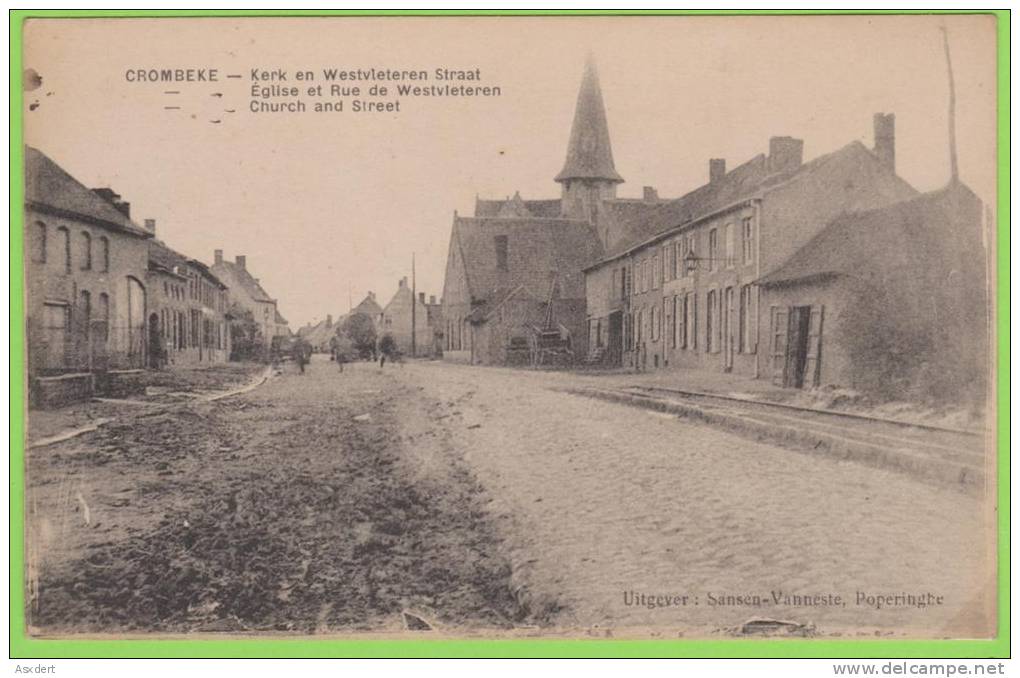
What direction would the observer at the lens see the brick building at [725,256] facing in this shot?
facing the viewer and to the left of the viewer

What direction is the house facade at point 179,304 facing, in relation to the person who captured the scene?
facing the viewer and to the right of the viewer

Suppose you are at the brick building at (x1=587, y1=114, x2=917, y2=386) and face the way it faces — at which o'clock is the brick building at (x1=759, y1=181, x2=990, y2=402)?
the brick building at (x1=759, y1=181, x2=990, y2=402) is roughly at 9 o'clock from the brick building at (x1=587, y1=114, x2=917, y2=386).

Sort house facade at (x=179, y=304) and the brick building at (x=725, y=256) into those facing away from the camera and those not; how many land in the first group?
0

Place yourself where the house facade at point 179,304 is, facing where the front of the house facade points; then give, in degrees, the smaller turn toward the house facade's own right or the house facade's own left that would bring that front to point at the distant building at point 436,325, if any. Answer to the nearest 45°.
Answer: approximately 90° to the house facade's own left

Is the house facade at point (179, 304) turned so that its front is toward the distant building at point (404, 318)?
no

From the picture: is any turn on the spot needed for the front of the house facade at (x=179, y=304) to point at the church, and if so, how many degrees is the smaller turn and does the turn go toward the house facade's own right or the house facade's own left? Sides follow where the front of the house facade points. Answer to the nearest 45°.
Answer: approximately 45° to the house facade's own left

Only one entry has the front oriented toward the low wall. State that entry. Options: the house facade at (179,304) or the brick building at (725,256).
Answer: the brick building

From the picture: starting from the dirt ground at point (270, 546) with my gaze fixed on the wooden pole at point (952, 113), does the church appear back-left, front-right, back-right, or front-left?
front-left

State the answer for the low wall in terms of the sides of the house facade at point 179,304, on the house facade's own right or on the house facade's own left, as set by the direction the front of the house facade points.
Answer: on the house facade's own right

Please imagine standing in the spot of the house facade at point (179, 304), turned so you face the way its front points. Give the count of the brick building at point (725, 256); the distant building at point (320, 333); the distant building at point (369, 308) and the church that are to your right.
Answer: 0
